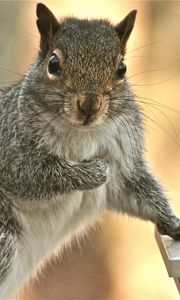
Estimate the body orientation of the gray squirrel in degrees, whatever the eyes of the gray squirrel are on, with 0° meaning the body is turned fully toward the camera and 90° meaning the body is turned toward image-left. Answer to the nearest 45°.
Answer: approximately 315°
